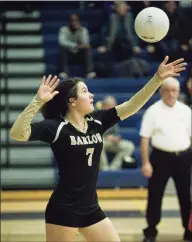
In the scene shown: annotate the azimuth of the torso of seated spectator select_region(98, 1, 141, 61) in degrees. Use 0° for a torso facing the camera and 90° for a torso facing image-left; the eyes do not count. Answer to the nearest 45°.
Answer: approximately 0°

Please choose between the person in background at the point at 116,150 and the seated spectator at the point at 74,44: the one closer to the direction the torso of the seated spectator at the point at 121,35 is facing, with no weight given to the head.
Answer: the person in background

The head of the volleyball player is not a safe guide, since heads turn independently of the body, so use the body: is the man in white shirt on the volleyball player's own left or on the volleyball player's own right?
on the volleyball player's own left

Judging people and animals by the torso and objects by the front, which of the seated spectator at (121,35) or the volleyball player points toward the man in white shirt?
the seated spectator

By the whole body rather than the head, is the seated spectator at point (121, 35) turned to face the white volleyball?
yes

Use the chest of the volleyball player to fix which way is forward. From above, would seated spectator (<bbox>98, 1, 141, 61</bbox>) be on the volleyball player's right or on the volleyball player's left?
on the volleyball player's left

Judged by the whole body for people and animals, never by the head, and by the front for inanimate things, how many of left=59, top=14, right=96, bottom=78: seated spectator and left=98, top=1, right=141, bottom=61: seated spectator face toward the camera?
2

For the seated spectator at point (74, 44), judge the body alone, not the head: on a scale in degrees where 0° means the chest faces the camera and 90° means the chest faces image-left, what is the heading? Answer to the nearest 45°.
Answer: approximately 0°

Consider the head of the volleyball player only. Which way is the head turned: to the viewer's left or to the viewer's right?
to the viewer's right
